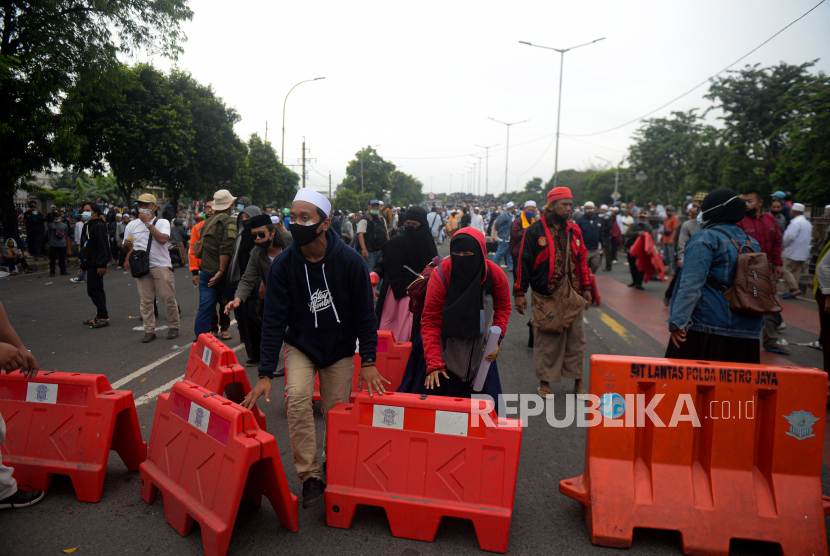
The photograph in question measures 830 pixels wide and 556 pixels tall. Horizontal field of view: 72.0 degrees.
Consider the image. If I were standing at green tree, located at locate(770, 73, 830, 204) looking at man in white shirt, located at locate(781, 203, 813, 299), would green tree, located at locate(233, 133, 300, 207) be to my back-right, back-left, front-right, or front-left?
back-right

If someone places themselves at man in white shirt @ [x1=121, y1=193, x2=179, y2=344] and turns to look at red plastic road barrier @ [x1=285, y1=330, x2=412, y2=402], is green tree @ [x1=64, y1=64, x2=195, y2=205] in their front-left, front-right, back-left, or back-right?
back-left

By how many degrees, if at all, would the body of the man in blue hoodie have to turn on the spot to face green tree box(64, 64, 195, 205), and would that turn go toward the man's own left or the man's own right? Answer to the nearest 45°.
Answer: approximately 180°

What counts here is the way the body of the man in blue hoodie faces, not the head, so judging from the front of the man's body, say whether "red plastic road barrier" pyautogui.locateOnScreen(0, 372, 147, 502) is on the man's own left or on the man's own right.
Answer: on the man's own right

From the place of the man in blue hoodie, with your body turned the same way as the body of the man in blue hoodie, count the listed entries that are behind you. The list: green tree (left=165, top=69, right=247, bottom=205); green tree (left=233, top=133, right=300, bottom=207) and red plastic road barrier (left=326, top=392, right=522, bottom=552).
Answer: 2

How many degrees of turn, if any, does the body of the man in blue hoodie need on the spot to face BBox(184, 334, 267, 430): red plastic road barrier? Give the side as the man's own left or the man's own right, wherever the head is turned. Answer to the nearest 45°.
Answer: approximately 135° to the man's own right

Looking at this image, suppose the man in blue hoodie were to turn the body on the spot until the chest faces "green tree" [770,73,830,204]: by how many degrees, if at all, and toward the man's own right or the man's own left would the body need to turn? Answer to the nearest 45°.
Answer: approximately 135° to the man's own left

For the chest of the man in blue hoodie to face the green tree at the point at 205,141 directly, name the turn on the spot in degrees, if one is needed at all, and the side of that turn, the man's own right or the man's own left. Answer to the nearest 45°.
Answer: approximately 180°

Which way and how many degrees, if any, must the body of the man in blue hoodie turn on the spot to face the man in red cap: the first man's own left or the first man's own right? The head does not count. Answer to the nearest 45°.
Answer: approximately 135° to the first man's own left

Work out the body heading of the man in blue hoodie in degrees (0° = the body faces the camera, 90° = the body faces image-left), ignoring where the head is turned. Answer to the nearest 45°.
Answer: approximately 0°

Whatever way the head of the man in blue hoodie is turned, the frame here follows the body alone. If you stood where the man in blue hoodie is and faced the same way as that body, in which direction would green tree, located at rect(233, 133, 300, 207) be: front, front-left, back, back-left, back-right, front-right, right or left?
back
